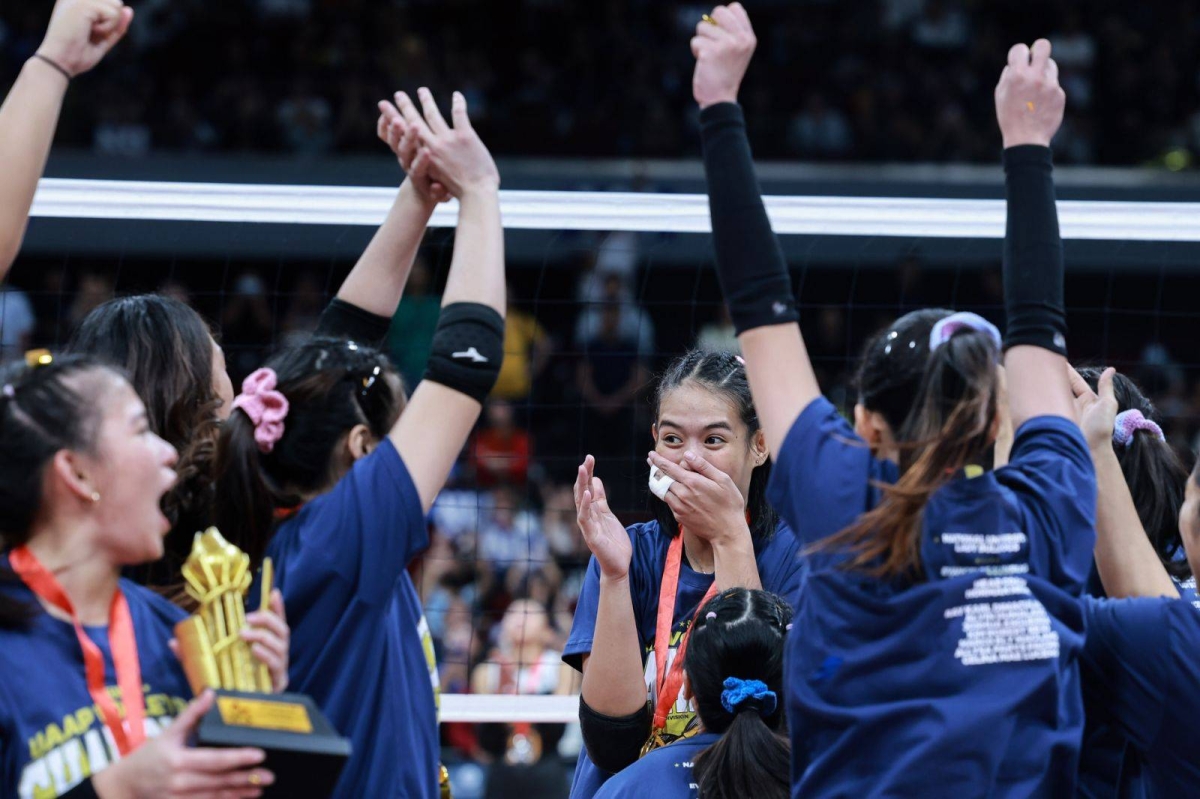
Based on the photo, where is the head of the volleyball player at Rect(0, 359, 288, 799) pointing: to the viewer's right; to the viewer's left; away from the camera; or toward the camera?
to the viewer's right

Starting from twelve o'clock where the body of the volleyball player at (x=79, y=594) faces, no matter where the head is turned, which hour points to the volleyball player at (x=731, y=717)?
the volleyball player at (x=731, y=717) is roughly at 10 o'clock from the volleyball player at (x=79, y=594).

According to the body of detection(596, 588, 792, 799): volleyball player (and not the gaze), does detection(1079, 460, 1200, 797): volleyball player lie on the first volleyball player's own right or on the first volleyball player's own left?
on the first volleyball player's own right

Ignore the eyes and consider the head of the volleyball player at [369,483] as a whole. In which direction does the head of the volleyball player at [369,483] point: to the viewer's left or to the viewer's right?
to the viewer's right

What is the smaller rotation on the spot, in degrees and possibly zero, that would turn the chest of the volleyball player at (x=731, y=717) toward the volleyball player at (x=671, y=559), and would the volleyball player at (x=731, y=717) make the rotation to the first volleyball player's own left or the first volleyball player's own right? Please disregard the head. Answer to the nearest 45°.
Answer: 0° — they already face them

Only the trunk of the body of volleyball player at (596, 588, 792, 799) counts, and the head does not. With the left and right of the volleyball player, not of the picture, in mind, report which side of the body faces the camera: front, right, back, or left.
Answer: back

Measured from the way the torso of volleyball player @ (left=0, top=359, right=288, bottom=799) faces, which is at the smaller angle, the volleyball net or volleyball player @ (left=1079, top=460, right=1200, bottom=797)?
the volleyball player

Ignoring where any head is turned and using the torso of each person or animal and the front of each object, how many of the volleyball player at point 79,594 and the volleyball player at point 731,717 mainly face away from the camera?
1

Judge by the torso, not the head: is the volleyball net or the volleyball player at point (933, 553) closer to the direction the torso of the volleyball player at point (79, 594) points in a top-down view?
the volleyball player

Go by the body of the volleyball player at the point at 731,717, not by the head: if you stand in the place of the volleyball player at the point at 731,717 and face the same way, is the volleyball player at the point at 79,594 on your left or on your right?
on your left

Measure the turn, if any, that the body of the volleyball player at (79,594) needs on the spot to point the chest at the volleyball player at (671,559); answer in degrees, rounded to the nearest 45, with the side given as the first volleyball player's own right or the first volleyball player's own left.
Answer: approximately 90° to the first volleyball player's own left

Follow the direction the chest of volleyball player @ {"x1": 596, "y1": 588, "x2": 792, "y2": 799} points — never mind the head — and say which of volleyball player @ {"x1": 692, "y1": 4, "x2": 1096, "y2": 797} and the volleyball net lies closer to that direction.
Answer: the volleyball net

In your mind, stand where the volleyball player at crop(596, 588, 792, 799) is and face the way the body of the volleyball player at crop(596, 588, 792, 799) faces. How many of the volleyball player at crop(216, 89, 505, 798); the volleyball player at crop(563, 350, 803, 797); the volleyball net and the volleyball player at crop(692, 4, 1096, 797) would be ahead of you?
2

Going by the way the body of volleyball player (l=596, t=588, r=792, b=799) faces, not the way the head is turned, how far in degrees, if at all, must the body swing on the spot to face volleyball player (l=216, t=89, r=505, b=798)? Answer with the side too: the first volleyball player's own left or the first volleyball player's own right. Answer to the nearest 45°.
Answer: approximately 135° to the first volleyball player's own left
